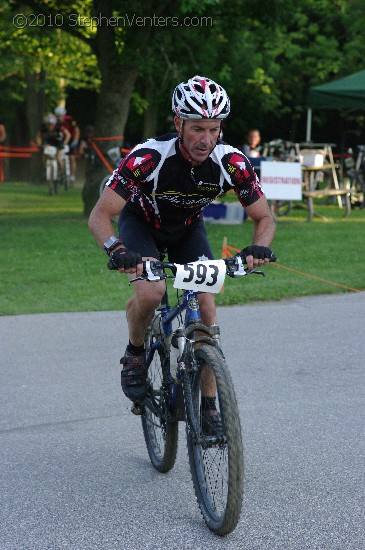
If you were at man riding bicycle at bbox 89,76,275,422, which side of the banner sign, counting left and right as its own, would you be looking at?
front

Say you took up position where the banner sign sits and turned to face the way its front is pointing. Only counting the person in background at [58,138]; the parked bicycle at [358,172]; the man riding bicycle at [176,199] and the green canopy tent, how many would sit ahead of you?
1

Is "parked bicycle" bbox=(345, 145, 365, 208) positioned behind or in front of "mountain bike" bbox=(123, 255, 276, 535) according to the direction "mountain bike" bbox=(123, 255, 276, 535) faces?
behind

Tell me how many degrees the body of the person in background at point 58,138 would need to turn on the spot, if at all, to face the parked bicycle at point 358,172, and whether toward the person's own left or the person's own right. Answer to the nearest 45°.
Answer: approximately 45° to the person's own left

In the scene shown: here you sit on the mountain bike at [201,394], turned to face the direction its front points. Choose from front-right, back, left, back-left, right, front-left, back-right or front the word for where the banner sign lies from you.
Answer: back
